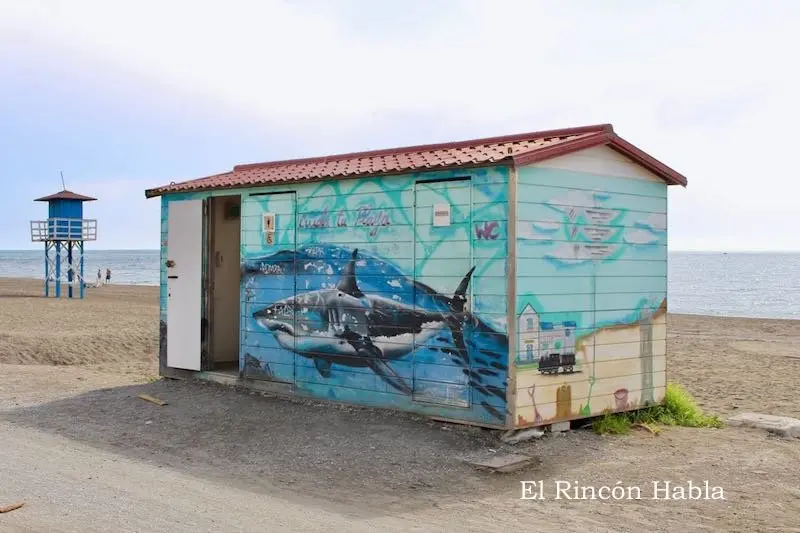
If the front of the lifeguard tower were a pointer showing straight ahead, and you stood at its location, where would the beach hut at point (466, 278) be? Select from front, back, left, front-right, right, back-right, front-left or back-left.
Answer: back

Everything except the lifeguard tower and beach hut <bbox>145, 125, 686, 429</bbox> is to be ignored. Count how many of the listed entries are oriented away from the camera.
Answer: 1

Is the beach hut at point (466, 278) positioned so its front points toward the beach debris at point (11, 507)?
yes

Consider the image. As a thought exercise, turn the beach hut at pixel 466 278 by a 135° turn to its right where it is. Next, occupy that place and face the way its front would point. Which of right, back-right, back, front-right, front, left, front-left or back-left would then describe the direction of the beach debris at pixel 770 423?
right

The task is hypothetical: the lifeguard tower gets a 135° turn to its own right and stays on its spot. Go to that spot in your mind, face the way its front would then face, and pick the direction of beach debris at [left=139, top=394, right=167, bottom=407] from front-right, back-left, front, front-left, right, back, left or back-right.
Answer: front-right

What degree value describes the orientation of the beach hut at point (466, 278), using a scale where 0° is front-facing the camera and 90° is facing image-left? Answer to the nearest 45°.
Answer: approximately 45°

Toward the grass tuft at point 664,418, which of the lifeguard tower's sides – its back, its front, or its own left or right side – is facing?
back

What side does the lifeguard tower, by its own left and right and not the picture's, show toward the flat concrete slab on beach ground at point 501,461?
back

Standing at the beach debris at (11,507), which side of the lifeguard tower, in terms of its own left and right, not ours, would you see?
back

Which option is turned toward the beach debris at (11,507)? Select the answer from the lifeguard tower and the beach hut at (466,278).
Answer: the beach hut

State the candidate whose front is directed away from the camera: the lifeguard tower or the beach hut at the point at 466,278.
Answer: the lifeguard tower

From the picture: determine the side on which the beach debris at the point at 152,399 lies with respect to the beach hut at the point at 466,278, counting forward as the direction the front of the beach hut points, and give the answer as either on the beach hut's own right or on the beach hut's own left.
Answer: on the beach hut's own right

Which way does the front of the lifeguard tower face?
away from the camera

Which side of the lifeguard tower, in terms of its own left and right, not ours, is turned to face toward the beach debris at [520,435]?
back
